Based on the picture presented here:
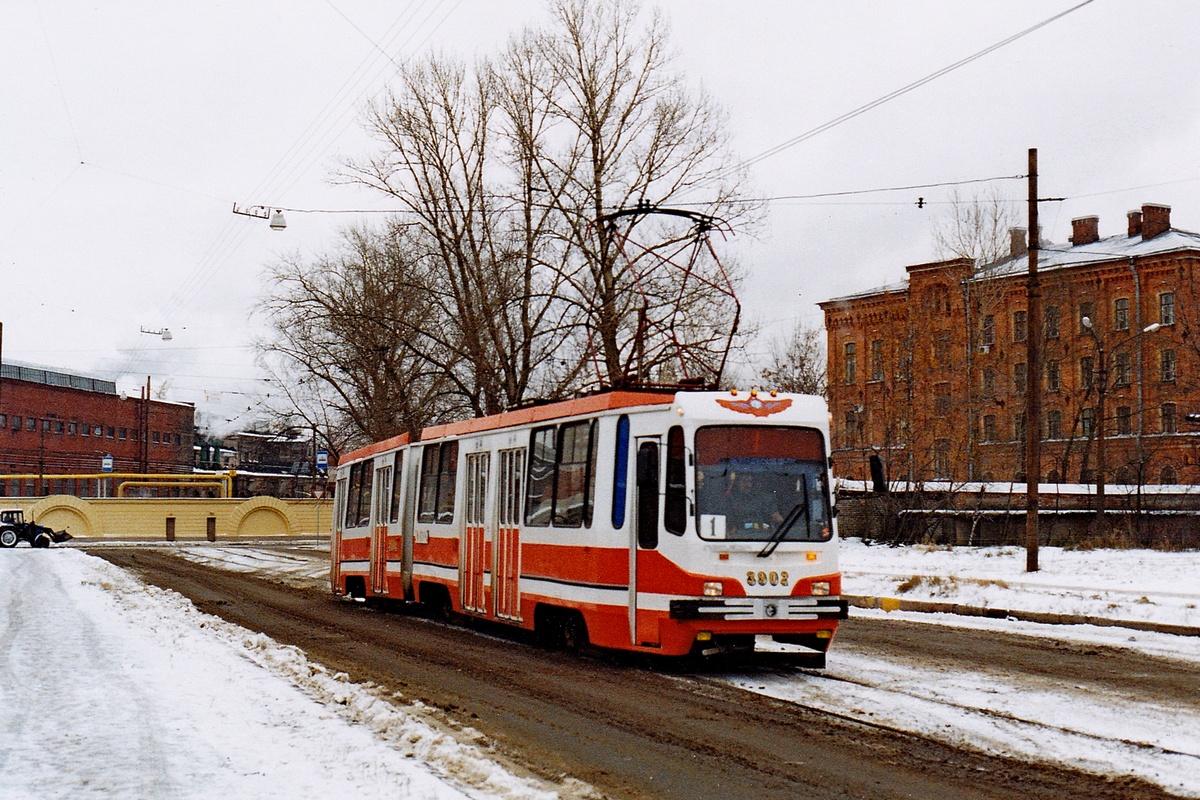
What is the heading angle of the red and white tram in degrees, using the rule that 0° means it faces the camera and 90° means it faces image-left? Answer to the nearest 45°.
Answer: approximately 315°

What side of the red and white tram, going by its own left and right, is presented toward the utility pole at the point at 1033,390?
left
